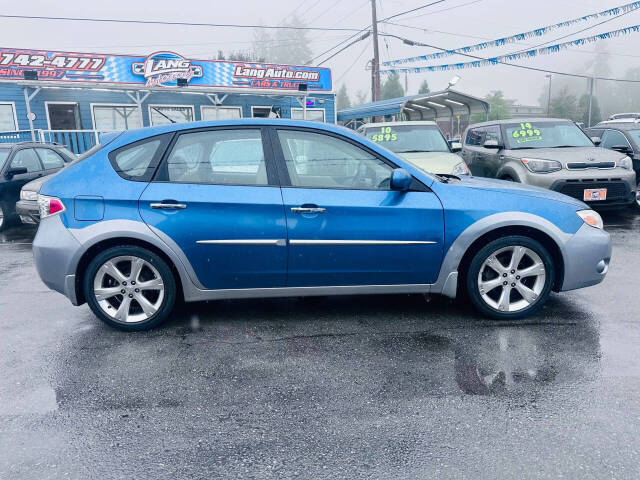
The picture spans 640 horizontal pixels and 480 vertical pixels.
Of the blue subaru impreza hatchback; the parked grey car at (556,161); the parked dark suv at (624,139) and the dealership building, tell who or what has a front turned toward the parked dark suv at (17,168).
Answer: the dealership building

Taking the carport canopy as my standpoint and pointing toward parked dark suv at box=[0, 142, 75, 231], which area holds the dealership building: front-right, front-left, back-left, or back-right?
front-right

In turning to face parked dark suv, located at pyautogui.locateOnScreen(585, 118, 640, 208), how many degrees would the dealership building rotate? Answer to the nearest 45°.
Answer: approximately 45° to its left

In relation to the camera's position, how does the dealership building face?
facing the viewer

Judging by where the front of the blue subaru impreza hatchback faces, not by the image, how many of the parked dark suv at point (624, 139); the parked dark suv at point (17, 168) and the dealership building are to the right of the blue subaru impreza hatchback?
0

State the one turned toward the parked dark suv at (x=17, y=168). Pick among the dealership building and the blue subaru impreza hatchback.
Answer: the dealership building

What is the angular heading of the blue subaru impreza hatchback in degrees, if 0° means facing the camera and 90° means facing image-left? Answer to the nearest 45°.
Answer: approximately 270°

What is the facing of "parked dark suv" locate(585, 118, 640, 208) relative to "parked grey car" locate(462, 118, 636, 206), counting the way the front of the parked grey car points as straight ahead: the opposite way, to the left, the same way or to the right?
the same way

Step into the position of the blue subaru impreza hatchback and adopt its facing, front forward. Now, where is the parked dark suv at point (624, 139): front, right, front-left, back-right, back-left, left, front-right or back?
front-left

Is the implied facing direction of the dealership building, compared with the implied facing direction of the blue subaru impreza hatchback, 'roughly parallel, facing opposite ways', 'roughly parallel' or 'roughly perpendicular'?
roughly perpendicular

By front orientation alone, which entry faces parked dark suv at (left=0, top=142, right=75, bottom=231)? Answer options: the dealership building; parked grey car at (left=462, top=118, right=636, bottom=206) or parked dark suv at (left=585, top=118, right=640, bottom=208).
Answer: the dealership building

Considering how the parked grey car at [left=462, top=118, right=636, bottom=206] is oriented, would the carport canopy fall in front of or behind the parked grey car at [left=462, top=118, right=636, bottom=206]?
behind

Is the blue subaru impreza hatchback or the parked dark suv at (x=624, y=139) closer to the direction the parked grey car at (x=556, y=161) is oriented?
the blue subaru impreza hatchback

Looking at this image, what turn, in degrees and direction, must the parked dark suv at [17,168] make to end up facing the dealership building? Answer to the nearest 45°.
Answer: approximately 135° to its right

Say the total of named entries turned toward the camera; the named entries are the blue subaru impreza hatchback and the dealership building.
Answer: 1

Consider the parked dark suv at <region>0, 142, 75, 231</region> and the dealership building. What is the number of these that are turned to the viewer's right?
0

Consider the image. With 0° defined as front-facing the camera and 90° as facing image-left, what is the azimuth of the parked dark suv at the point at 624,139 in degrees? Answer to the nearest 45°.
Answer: approximately 315°

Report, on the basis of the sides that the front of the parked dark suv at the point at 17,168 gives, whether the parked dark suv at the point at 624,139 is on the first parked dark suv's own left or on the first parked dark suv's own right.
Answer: on the first parked dark suv's own left
